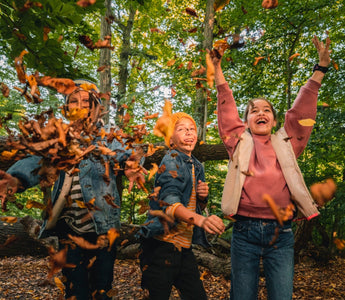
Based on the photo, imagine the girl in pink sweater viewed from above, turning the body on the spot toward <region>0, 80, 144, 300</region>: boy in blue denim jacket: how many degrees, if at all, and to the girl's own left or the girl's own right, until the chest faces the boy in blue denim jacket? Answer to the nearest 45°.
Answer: approximately 90° to the girl's own right

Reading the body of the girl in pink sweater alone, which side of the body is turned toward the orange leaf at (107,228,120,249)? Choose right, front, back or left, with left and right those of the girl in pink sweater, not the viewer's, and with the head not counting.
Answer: right

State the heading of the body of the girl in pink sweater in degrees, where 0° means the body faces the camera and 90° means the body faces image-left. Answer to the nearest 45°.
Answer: approximately 0°

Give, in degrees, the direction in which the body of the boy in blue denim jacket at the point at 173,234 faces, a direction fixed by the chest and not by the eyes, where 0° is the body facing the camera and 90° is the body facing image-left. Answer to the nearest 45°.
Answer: approximately 315°

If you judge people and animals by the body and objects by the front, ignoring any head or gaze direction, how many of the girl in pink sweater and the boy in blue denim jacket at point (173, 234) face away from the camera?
0

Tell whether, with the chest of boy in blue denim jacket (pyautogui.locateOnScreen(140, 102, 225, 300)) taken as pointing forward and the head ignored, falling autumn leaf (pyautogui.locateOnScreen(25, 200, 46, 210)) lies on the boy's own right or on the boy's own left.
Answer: on the boy's own right
